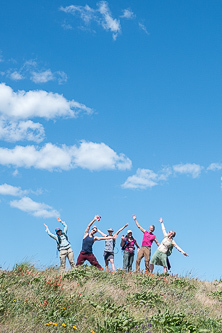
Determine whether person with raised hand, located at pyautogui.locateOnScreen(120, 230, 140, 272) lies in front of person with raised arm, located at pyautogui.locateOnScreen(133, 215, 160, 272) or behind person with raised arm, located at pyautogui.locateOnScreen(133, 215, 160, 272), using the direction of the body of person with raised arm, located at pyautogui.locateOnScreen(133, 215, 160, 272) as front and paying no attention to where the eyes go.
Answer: behind

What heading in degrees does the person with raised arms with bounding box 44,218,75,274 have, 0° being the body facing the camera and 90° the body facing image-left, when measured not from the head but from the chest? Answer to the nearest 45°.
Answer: approximately 0°

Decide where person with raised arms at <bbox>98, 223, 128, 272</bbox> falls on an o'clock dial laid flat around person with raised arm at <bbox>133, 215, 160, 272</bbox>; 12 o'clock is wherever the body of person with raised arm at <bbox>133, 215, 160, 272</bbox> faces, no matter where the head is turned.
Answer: person with raised arms at <bbox>98, 223, 128, 272</bbox> is roughly at 4 o'clock from person with raised arm at <bbox>133, 215, 160, 272</bbox>.

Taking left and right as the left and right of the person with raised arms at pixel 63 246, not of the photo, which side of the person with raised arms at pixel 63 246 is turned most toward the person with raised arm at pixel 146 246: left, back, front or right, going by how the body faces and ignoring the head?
left

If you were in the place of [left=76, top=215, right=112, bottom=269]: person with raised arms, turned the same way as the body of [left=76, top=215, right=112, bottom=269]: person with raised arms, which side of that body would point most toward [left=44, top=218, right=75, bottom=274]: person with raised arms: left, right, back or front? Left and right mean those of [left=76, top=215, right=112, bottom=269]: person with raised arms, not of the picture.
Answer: right
